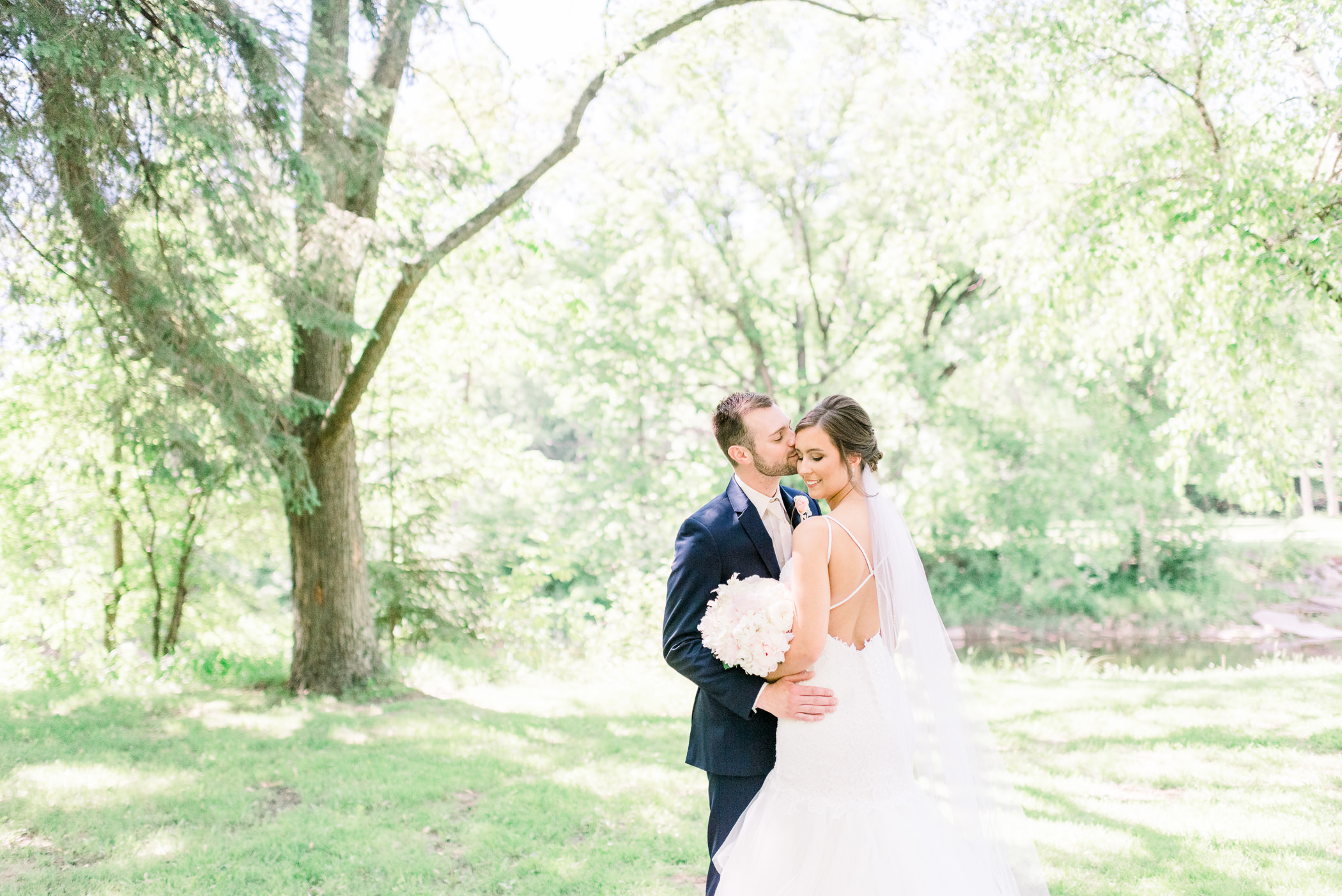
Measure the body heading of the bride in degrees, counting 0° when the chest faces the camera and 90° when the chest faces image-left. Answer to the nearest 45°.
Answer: approximately 135°

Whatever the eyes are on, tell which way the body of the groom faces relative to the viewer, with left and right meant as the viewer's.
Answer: facing the viewer and to the right of the viewer

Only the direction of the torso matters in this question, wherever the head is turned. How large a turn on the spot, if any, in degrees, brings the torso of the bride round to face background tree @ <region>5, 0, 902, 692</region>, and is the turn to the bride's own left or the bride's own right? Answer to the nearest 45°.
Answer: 0° — they already face it

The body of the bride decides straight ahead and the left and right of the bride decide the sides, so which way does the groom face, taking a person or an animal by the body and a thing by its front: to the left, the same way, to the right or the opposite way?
the opposite way

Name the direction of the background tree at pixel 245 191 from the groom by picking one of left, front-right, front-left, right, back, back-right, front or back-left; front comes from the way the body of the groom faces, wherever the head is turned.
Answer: back

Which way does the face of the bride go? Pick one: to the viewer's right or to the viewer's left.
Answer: to the viewer's left
